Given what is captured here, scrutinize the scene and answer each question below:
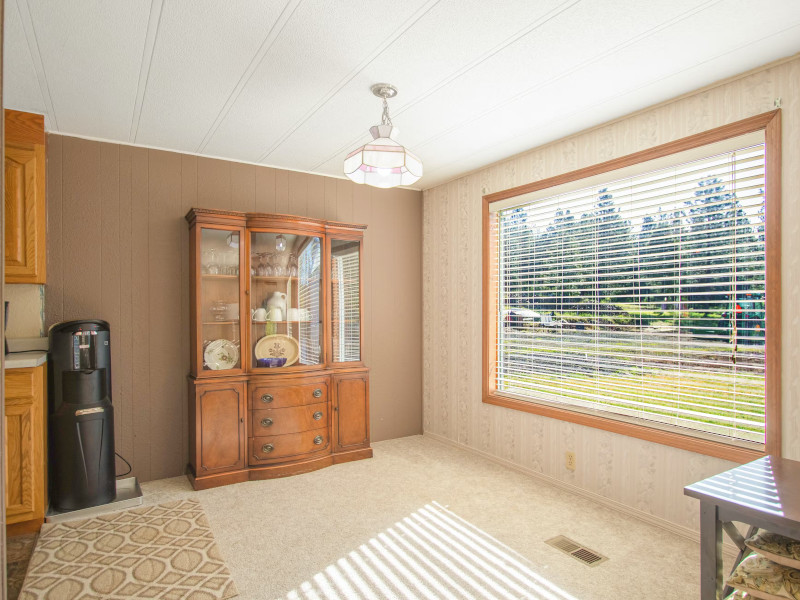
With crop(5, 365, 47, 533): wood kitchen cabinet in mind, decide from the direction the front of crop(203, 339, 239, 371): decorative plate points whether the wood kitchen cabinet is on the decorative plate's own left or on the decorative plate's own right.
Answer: on the decorative plate's own right

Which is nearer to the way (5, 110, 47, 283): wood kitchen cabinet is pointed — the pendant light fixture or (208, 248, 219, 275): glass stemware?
the pendant light fixture

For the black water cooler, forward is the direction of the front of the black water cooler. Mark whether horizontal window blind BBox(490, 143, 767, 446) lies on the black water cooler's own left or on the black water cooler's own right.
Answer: on the black water cooler's own left

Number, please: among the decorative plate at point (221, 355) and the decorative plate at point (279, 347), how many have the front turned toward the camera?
2

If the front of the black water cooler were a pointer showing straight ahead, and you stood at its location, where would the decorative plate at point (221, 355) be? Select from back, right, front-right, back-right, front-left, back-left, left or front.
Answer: left

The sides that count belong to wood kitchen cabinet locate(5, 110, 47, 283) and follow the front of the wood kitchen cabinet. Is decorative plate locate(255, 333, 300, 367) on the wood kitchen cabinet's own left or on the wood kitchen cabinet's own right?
on the wood kitchen cabinet's own left

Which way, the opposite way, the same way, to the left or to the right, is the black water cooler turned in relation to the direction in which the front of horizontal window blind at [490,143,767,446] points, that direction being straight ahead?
to the left

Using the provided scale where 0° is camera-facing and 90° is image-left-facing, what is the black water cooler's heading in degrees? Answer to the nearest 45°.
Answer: approximately 0°

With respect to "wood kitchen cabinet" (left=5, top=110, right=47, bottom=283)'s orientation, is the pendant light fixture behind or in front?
in front

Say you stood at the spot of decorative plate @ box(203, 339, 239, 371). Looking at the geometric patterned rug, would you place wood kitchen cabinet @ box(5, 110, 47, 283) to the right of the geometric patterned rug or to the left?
right

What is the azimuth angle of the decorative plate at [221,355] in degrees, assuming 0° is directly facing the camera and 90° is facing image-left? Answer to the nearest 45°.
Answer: approximately 0°
